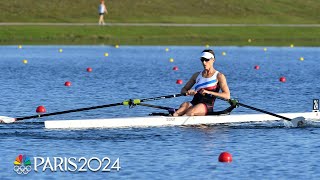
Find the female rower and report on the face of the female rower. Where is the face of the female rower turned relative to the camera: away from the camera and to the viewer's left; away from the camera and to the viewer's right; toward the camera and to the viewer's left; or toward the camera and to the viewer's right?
toward the camera and to the viewer's left

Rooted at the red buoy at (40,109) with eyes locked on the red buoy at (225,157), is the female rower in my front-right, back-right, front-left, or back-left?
front-left

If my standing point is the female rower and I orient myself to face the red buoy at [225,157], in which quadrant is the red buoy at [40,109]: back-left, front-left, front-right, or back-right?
back-right

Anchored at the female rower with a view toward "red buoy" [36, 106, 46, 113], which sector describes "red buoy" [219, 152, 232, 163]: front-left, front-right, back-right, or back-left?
back-left

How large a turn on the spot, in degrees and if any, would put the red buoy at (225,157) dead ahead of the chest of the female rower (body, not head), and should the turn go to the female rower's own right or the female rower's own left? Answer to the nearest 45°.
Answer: approximately 45° to the female rower's own left

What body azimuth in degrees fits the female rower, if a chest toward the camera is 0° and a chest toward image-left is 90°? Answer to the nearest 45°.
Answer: approximately 45°
